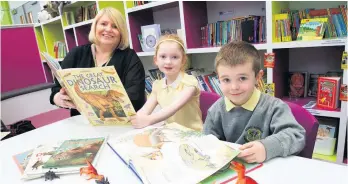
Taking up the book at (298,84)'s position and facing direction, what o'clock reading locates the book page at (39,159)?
The book page is roughly at 1 o'clock from the book.

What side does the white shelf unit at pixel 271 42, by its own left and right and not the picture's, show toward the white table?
front

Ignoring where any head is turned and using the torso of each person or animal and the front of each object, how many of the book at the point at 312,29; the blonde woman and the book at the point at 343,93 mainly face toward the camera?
3

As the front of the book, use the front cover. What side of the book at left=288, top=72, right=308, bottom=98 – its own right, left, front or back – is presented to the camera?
front

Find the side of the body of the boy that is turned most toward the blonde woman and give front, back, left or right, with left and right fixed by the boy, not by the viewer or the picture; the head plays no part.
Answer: right

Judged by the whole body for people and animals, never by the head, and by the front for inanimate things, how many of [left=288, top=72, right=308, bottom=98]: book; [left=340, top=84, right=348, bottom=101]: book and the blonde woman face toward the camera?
3

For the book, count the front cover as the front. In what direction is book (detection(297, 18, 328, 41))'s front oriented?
toward the camera

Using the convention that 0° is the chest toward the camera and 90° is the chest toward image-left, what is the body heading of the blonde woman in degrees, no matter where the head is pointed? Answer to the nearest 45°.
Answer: approximately 0°

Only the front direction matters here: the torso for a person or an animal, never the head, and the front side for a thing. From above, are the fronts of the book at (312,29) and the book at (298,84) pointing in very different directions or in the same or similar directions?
same or similar directions

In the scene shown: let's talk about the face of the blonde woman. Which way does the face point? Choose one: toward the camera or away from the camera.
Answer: toward the camera

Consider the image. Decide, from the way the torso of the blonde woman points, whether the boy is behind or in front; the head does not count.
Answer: in front

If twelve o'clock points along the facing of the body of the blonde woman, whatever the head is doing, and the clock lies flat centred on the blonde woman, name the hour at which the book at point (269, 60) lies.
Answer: The book is roughly at 9 o'clock from the blonde woman.

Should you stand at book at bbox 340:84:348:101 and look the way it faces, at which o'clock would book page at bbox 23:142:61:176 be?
The book page is roughly at 1 o'clock from the book.
